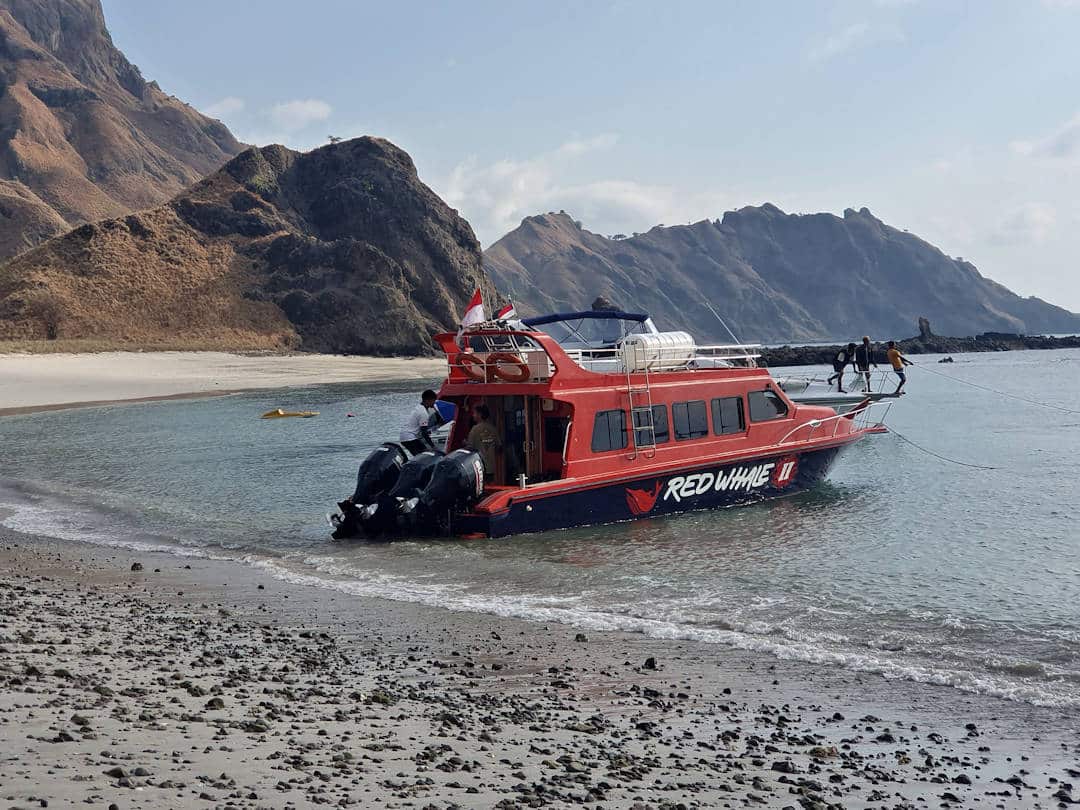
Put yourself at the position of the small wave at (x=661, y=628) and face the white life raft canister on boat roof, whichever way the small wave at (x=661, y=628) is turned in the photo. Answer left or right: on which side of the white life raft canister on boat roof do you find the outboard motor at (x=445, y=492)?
left

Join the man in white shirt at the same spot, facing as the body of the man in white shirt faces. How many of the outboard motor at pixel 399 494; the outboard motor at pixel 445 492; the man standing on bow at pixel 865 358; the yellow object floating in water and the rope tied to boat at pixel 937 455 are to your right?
2

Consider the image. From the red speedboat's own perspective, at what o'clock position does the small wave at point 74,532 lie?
The small wave is roughly at 7 o'clock from the red speedboat.

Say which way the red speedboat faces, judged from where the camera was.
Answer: facing away from the viewer and to the right of the viewer

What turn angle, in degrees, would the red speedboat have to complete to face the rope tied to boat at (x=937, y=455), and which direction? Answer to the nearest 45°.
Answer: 0° — it already faces it

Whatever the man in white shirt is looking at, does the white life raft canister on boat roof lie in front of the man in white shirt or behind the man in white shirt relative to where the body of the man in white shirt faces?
in front

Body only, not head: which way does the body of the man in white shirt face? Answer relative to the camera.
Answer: to the viewer's right

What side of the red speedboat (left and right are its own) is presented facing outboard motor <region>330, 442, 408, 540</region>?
back

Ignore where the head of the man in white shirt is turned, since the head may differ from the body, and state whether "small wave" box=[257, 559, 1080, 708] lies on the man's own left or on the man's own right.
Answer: on the man's own right

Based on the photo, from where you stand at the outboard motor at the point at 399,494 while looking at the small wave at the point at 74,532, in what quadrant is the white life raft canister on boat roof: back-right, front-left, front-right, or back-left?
back-right

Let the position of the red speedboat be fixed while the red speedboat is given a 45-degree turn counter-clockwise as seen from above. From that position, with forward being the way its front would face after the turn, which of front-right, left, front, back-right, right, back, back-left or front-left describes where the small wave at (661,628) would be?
back
